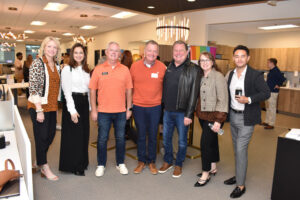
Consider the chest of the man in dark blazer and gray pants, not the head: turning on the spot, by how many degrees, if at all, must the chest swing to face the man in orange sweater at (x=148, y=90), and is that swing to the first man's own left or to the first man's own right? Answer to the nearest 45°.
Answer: approximately 45° to the first man's own right

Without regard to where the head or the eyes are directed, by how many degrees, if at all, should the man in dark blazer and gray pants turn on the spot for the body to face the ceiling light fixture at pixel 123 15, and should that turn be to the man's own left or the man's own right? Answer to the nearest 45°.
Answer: approximately 90° to the man's own right

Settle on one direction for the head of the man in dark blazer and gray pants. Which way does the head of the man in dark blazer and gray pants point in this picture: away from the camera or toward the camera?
toward the camera

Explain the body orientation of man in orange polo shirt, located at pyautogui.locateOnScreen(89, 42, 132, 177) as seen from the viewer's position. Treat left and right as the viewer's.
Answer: facing the viewer

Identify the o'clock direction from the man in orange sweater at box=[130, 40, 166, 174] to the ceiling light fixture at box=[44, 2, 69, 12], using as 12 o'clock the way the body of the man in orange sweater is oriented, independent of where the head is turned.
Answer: The ceiling light fixture is roughly at 5 o'clock from the man in orange sweater.

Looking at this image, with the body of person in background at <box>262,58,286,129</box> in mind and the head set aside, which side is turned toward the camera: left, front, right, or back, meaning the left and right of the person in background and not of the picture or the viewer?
left

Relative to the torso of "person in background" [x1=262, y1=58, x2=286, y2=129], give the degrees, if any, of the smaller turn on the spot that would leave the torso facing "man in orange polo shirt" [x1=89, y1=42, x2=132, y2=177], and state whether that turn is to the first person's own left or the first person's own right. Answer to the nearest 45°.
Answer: approximately 90° to the first person's own left

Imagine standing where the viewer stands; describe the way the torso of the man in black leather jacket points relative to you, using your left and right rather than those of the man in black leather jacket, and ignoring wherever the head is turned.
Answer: facing the viewer and to the left of the viewer

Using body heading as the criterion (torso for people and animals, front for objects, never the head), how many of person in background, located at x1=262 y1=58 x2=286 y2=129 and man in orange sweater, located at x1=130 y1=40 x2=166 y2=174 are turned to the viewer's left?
1

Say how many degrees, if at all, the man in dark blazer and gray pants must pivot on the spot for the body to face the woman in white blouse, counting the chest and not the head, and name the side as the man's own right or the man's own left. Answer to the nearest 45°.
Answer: approximately 45° to the man's own right

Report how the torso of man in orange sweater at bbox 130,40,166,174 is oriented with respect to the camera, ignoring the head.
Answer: toward the camera

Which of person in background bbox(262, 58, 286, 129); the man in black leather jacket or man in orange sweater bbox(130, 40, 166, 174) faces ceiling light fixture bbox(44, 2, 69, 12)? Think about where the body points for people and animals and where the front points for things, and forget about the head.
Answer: the person in background

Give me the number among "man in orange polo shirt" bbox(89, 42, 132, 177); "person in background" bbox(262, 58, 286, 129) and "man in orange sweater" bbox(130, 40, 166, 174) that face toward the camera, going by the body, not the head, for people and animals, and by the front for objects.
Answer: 2

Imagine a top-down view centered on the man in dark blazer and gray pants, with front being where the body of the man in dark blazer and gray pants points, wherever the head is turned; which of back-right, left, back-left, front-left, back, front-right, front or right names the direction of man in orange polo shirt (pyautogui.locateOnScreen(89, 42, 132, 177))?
front-right
